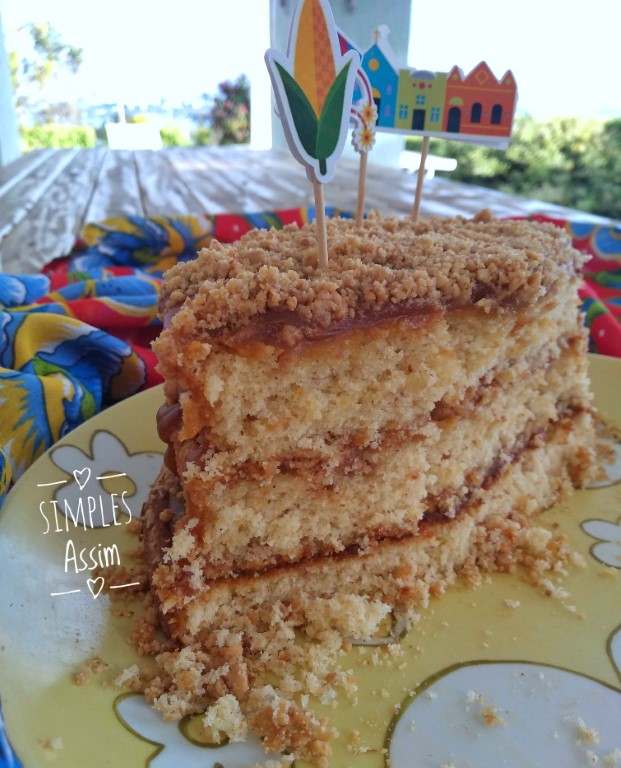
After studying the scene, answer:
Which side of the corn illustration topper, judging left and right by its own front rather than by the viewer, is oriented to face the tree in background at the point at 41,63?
back

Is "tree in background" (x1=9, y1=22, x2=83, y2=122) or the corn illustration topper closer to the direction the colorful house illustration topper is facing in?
the corn illustration topper

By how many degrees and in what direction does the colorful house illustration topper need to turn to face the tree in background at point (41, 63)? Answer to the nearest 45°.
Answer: approximately 135° to its right

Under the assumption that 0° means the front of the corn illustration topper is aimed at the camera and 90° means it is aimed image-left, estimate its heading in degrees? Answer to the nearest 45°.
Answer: approximately 0°

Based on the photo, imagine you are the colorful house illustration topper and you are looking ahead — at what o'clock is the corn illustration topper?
The corn illustration topper is roughly at 1 o'clock from the colorful house illustration topper.

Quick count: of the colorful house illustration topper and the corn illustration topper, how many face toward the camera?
2

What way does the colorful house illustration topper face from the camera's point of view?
toward the camera

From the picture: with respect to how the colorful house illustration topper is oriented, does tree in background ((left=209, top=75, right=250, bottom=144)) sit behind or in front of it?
behind
